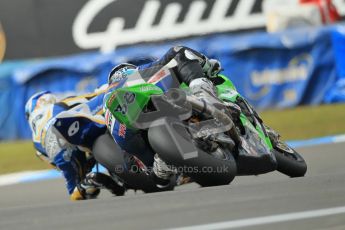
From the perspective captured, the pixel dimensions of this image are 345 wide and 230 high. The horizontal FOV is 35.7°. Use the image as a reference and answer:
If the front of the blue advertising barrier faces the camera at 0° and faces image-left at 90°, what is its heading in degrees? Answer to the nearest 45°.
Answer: approximately 0°

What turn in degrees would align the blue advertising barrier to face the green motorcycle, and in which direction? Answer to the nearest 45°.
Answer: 0° — it already faces it
